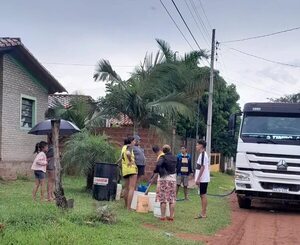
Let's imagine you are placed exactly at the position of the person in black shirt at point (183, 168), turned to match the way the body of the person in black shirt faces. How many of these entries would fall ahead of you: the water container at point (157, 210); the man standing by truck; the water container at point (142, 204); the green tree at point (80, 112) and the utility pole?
3

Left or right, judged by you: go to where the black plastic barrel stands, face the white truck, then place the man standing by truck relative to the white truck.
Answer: right

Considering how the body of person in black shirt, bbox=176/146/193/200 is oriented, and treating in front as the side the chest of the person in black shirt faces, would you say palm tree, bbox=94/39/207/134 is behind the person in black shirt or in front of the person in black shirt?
behind

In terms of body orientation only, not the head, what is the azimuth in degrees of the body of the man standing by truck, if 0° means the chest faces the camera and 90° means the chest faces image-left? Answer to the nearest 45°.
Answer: approximately 90°

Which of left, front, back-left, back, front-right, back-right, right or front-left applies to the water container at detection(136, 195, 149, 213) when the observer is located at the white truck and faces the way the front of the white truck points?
front-right

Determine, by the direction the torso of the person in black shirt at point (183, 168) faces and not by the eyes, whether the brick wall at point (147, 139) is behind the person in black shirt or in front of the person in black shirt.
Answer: behind

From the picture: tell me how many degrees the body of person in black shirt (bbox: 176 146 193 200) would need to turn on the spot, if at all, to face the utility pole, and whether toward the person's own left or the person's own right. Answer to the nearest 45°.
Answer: approximately 180°
